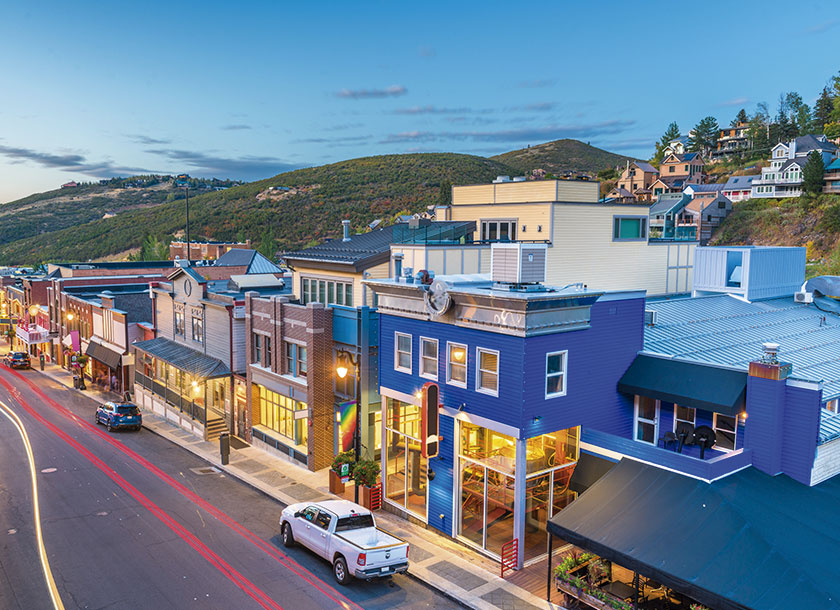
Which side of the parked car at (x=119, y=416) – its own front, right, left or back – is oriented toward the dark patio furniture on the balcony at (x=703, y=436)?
back

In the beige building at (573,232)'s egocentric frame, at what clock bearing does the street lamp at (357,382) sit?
The street lamp is roughly at 12 o'clock from the beige building.

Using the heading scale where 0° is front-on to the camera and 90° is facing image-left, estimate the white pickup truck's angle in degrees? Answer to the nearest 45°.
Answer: approximately 135°

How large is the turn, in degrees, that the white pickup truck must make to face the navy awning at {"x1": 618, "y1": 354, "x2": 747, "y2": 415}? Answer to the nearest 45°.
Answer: approximately 135° to its right

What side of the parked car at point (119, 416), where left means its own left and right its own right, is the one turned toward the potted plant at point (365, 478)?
back

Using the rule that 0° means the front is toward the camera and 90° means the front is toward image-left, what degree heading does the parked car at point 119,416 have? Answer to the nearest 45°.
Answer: approximately 135°

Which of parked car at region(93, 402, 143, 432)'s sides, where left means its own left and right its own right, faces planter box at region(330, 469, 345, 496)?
back

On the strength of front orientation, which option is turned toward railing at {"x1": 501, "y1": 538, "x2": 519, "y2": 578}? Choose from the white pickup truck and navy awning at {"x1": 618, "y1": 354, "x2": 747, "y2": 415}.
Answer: the navy awning

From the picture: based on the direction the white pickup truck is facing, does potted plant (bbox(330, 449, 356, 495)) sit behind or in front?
in front

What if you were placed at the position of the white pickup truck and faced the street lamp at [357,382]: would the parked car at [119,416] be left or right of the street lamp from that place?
left

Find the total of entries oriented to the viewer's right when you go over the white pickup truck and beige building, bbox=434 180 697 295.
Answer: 0

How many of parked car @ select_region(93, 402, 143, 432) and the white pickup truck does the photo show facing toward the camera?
0

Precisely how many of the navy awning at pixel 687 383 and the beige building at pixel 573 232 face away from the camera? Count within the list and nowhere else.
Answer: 0
